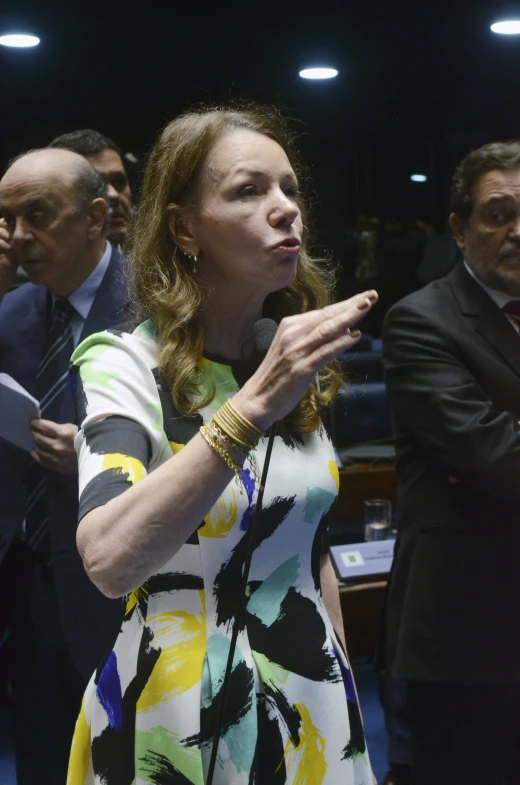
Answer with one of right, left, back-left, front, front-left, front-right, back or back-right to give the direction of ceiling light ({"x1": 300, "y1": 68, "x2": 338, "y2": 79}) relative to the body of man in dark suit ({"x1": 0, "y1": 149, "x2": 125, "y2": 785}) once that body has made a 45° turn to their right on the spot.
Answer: back-right

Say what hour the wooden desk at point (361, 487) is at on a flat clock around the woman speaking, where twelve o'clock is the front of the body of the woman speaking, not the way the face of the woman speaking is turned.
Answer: The wooden desk is roughly at 8 o'clock from the woman speaking.

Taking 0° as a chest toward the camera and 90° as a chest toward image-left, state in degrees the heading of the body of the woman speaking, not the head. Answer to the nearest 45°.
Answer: approximately 315°
